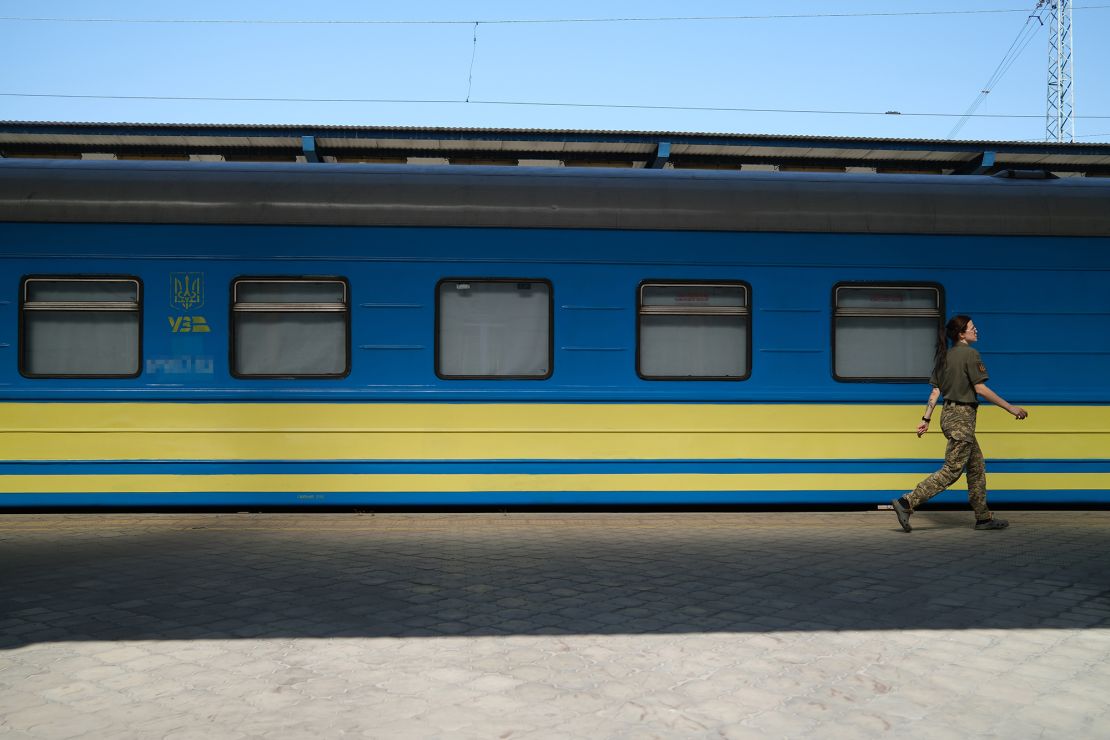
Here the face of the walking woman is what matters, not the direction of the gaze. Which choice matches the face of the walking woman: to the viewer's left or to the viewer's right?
to the viewer's right

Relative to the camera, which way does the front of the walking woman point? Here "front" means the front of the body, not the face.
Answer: to the viewer's right
